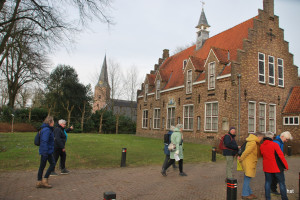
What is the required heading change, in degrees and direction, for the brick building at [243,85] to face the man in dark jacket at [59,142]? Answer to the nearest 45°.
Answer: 0° — it already faces them

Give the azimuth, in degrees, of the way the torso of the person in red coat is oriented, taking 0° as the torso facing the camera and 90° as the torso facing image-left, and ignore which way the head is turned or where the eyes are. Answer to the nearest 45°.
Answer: approximately 180°

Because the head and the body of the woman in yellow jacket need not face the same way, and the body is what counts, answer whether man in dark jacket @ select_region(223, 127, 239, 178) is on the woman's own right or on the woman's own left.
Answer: on the woman's own left

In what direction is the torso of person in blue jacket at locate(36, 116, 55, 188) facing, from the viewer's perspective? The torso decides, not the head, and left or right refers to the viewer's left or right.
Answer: facing to the right of the viewer

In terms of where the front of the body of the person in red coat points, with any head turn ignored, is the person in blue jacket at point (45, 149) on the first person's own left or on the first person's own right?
on the first person's own left
